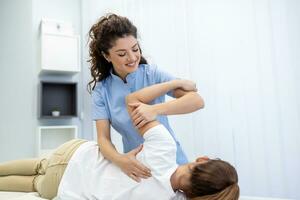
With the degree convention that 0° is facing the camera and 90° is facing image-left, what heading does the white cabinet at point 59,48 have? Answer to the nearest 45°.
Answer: approximately 0°

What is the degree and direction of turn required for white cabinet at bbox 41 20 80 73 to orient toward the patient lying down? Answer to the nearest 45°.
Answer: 0° — it already faces them
